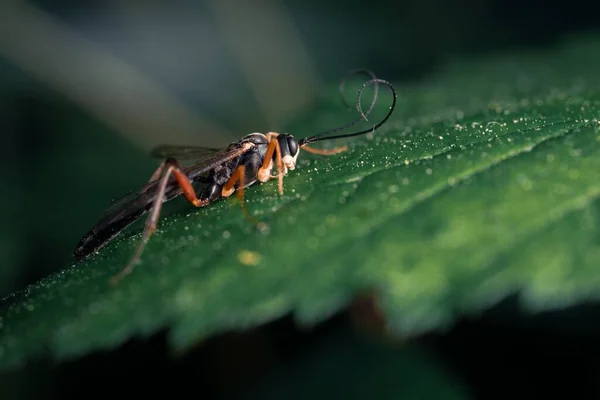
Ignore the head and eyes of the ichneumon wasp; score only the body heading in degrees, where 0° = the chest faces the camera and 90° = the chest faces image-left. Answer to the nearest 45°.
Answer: approximately 270°
